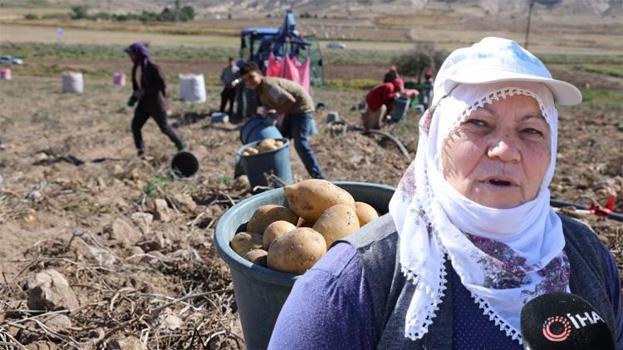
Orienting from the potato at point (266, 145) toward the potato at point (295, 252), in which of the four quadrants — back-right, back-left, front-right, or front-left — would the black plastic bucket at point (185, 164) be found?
back-right

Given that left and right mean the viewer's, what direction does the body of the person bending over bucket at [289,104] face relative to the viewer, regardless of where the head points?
facing to the left of the viewer

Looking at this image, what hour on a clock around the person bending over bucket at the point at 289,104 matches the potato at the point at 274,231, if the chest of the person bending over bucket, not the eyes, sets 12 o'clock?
The potato is roughly at 9 o'clock from the person bending over bucket.

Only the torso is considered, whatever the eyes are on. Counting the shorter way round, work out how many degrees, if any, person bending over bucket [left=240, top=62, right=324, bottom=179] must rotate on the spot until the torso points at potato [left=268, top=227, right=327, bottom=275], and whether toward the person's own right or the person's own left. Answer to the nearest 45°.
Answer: approximately 90° to the person's own left

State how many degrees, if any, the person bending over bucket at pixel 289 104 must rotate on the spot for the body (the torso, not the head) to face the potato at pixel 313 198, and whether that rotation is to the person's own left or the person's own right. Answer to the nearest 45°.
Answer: approximately 90° to the person's own left
